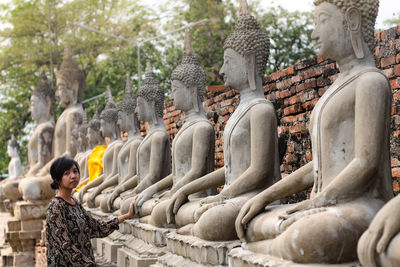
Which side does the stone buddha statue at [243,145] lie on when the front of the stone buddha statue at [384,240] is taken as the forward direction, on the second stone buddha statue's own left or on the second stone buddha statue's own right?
on the second stone buddha statue's own right

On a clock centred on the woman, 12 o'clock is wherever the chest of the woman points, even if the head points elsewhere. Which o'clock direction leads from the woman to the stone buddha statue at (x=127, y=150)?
The stone buddha statue is roughly at 8 o'clock from the woman.

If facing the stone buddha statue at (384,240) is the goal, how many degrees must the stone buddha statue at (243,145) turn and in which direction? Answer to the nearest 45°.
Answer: approximately 45° to its left

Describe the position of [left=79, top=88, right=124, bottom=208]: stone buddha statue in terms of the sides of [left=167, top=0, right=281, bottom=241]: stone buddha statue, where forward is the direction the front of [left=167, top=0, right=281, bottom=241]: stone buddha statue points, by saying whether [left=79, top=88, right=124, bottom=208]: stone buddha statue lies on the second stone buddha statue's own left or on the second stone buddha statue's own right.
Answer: on the second stone buddha statue's own right

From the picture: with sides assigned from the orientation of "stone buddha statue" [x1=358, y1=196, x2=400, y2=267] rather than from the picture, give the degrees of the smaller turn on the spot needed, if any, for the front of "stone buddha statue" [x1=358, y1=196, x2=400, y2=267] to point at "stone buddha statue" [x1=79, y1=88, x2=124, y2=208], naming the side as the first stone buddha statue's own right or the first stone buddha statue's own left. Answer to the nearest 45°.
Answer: approximately 90° to the first stone buddha statue's own right

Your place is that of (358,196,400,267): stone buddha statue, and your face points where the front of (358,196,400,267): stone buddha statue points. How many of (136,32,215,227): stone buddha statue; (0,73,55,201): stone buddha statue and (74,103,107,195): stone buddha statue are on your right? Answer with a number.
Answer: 3

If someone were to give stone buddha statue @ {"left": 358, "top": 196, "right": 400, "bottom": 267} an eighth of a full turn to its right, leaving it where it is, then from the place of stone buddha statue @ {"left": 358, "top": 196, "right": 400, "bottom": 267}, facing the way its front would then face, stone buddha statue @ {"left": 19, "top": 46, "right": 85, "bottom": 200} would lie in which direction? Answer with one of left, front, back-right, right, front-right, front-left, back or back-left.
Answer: front-right

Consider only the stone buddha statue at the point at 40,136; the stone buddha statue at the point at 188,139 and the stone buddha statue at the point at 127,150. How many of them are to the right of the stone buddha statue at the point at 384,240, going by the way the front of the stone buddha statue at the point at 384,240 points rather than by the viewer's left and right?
3

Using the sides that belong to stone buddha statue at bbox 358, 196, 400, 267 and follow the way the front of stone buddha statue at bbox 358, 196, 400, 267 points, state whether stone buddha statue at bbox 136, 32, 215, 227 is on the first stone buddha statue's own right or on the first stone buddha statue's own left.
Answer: on the first stone buddha statue's own right

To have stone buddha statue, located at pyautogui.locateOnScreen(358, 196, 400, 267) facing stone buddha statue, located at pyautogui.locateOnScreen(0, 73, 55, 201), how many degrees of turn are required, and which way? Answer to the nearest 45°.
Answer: approximately 90° to its right

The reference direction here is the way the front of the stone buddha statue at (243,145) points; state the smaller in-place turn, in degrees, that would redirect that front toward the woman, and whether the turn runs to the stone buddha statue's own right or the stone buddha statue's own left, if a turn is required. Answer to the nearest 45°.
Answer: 0° — it already faces them

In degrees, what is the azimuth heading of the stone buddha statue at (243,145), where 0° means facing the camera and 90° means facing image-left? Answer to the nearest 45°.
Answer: approximately 45°
